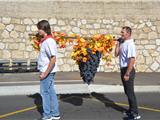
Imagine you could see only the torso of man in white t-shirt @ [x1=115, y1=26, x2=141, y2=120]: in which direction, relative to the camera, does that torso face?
to the viewer's left

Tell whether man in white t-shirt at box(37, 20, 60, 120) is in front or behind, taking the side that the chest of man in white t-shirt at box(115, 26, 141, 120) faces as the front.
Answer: in front
